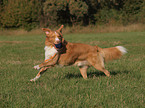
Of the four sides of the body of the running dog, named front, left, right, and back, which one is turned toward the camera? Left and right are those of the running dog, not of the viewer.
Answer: left
